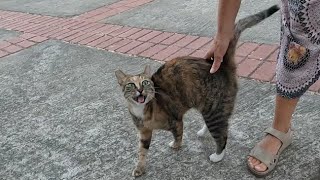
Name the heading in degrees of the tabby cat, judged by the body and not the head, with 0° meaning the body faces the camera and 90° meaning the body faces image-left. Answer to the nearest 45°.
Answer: approximately 45°
